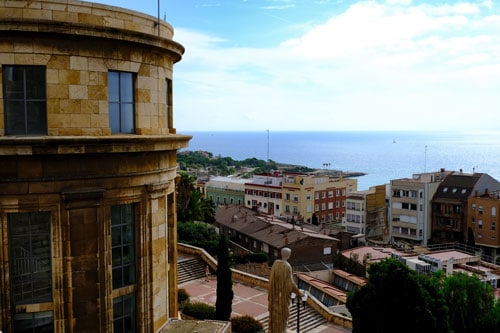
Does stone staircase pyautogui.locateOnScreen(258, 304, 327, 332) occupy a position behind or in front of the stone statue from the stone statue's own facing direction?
in front

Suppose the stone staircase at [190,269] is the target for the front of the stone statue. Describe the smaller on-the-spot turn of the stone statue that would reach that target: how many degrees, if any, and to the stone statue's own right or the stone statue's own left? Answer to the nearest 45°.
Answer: approximately 45° to the stone statue's own left

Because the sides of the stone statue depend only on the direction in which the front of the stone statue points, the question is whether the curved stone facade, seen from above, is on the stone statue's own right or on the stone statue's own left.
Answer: on the stone statue's own left

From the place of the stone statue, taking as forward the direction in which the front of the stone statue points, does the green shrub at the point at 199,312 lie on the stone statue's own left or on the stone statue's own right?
on the stone statue's own left

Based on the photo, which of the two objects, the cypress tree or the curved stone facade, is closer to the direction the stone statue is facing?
the cypress tree

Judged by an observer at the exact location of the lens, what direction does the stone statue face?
facing away from the viewer and to the right of the viewer

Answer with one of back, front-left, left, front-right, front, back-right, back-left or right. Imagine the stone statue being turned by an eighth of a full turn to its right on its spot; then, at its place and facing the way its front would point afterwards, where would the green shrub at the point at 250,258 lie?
left

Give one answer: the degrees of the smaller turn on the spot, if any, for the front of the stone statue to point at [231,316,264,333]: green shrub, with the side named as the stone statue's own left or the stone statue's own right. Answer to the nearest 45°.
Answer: approximately 45° to the stone statue's own left

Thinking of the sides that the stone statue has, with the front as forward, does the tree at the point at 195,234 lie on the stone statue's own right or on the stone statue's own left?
on the stone statue's own left

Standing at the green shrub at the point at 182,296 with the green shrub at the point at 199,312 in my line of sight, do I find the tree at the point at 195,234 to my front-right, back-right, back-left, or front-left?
back-left

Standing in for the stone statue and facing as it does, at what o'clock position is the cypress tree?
The cypress tree is roughly at 10 o'clock from the stone statue.
